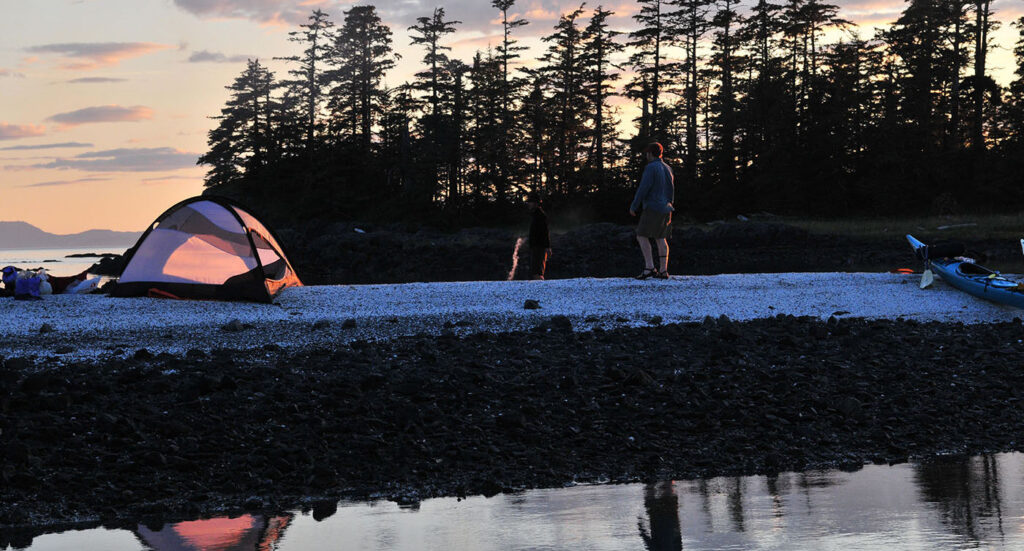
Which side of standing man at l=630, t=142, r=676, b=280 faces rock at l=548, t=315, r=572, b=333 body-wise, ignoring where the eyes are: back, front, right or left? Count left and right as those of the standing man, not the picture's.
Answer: left

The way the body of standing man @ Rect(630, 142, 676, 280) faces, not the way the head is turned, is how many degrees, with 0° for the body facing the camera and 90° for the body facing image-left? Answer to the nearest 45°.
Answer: approximately 135°

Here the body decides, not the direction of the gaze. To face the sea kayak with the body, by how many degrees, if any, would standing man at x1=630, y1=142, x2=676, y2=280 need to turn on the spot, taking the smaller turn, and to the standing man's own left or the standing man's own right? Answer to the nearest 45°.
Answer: approximately 135° to the standing man's own right

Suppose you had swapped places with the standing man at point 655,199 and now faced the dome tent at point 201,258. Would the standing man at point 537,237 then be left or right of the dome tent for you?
right

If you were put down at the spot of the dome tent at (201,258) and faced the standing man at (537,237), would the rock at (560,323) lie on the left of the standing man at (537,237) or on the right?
right

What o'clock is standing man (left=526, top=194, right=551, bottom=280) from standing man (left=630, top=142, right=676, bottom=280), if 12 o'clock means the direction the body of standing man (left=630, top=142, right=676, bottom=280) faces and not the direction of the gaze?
standing man (left=526, top=194, right=551, bottom=280) is roughly at 12 o'clock from standing man (left=630, top=142, right=676, bottom=280).
